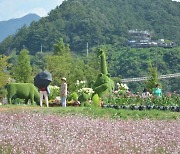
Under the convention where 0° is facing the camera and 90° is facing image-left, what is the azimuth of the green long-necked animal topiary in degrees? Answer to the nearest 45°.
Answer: approximately 45°

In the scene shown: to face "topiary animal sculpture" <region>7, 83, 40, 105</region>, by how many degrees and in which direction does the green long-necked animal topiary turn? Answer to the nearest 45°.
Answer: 0° — it already faces it

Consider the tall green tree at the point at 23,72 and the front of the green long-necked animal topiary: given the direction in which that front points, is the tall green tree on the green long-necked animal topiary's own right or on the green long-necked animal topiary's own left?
on the green long-necked animal topiary's own right
